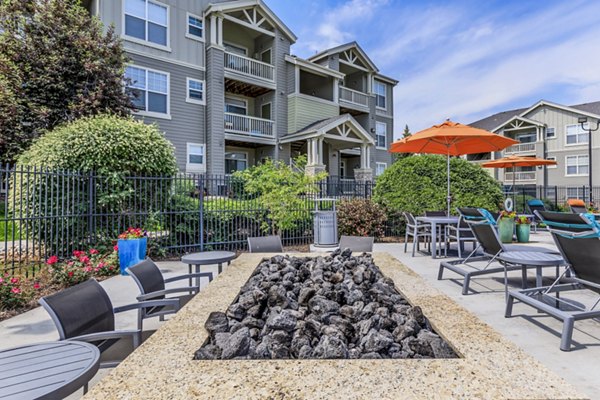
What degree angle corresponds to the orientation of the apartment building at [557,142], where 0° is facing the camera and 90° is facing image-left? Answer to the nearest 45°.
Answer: approximately 0°

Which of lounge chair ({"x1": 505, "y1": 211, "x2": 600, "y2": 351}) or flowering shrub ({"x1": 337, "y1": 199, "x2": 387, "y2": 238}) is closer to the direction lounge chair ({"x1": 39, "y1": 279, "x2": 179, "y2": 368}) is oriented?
the lounge chair

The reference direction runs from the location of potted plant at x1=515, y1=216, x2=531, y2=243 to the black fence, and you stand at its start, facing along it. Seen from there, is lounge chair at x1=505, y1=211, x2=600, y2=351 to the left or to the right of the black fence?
left

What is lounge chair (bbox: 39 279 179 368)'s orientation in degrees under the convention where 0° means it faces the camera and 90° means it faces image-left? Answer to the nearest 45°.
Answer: approximately 315°

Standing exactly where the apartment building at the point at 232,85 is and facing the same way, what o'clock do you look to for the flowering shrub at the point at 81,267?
The flowering shrub is roughly at 2 o'clock from the apartment building.

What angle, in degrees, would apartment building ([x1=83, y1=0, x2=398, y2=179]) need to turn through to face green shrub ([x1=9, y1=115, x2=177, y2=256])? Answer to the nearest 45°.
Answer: approximately 45° to its right

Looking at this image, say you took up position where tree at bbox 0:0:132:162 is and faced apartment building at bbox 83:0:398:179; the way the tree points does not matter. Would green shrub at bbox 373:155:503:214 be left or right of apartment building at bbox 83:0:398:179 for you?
right
